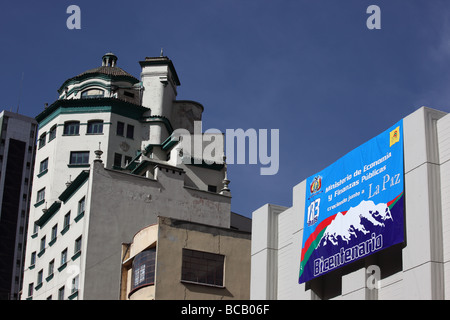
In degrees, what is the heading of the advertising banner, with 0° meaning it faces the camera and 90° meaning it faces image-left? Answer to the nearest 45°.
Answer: approximately 45°

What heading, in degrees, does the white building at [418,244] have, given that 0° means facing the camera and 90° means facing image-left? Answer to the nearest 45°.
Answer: approximately 45°
